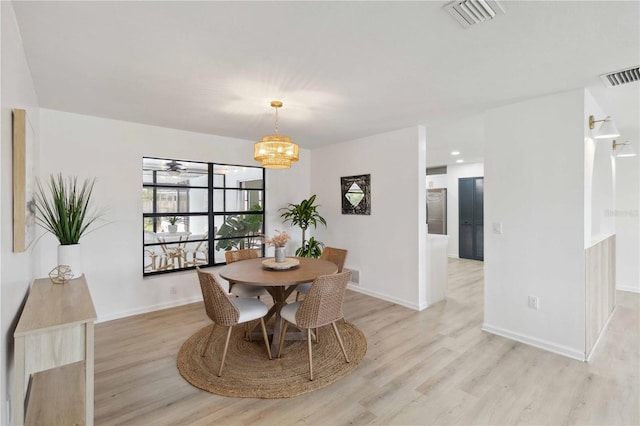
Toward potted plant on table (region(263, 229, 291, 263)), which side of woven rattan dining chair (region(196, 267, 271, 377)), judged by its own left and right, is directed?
front

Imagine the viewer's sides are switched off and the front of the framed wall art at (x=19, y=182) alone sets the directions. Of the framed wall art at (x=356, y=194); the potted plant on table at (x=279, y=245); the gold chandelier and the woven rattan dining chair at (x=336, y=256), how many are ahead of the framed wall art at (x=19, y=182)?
4

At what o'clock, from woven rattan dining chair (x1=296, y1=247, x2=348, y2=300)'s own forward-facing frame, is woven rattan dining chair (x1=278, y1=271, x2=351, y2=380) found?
woven rattan dining chair (x1=278, y1=271, x2=351, y2=380) is roughly at 11 o'clock from woven rattan dining chair (x1=296, y1=247, x2=348, y2=300).

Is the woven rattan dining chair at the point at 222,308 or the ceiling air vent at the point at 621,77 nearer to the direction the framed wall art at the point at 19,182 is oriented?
the woven rattan dining chair

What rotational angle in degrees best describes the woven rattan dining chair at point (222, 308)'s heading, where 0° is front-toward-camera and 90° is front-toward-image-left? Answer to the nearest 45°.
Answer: approximately 225°

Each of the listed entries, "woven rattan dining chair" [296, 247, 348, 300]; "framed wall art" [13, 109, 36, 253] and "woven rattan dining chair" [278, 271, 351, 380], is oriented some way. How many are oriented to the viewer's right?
1

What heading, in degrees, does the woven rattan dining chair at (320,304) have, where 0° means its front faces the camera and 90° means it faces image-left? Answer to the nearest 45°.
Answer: approximately 135°

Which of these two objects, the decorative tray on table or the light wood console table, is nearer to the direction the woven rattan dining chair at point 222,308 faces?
the decorative tray on table

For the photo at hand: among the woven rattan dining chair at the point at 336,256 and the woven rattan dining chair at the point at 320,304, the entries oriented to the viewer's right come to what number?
0

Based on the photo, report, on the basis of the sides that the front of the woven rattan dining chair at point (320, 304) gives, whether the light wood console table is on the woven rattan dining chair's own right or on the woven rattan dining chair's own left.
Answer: on the woven rattan dining chair's own left

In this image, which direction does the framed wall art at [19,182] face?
to the viewer's right

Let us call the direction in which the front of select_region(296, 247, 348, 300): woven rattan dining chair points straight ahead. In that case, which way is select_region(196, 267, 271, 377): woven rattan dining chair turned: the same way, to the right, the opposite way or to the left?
the opposite way

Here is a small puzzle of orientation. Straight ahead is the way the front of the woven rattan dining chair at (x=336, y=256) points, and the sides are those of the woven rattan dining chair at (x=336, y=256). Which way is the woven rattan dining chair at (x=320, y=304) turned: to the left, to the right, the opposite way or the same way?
to the right

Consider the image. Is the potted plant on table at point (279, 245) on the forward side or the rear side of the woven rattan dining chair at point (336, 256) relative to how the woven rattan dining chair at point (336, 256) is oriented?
on the forward side

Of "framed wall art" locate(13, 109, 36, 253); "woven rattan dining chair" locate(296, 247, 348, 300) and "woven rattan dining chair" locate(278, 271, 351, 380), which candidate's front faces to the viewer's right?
the framed wall art
